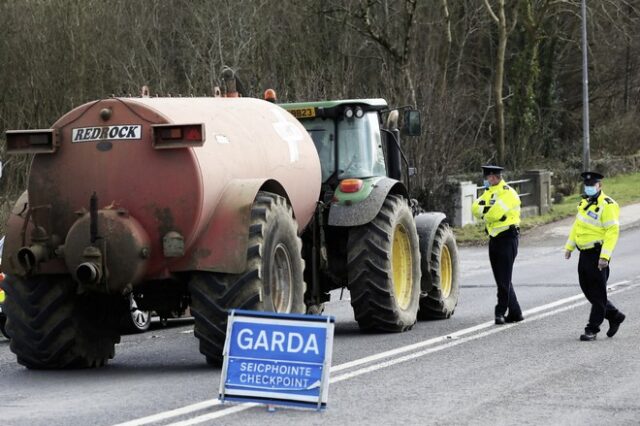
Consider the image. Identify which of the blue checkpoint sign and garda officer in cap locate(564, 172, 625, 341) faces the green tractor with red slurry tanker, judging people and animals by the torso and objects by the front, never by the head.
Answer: the garda officer in cap

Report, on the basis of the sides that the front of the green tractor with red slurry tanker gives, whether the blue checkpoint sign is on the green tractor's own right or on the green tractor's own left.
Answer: on the green tractor's own right

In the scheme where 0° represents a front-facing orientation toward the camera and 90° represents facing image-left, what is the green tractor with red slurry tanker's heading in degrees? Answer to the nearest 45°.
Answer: approximately 225°

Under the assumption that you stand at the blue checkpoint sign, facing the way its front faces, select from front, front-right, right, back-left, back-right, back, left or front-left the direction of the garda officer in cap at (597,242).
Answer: back-left

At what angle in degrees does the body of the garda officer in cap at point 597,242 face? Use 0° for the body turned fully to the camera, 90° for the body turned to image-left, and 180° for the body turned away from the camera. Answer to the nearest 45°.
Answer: approximately 45°

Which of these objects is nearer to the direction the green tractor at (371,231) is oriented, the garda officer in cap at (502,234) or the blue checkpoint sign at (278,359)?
the garda officer in cap

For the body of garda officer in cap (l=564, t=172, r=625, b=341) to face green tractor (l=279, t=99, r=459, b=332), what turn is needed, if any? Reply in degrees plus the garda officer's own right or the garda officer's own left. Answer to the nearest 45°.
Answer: approximately 45° to the garda officer's own right

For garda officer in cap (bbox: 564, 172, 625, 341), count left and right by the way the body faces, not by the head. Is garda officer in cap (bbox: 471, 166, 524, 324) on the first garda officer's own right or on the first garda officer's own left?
on the first garda officer's own right
